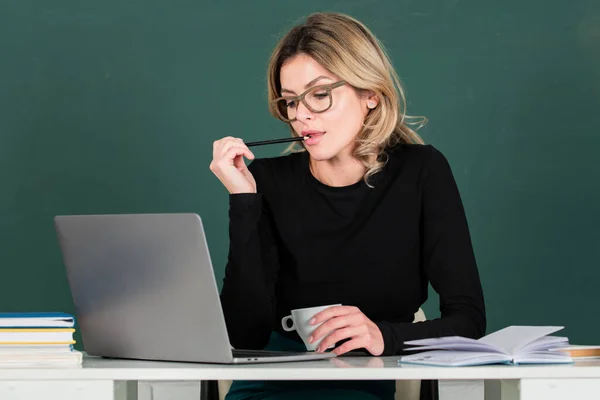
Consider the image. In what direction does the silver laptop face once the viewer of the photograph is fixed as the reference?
facing away from the viewer and to the right of the viewer

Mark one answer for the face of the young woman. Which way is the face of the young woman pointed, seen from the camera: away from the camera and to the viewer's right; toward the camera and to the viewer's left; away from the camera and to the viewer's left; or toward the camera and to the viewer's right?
toward the camera and to the viewer's left

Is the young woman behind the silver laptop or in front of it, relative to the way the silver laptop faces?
in front
